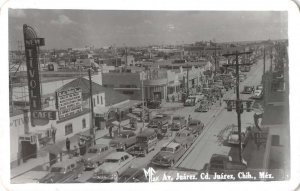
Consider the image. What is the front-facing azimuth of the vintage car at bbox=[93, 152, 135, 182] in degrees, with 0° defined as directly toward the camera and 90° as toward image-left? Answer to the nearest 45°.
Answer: approximately 45°

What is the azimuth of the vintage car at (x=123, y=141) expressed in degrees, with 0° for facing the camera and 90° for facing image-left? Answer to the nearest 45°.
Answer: approximately 45°

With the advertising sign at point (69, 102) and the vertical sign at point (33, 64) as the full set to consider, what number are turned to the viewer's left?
0

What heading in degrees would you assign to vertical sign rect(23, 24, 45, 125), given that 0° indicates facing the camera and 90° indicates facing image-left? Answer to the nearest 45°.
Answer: approximately 0°
